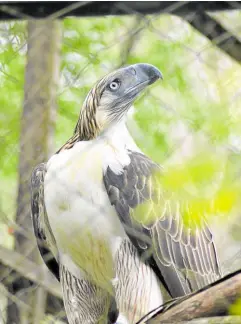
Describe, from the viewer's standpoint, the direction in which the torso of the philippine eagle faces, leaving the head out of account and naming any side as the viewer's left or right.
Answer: facing the viewer and to the left of the viewer
